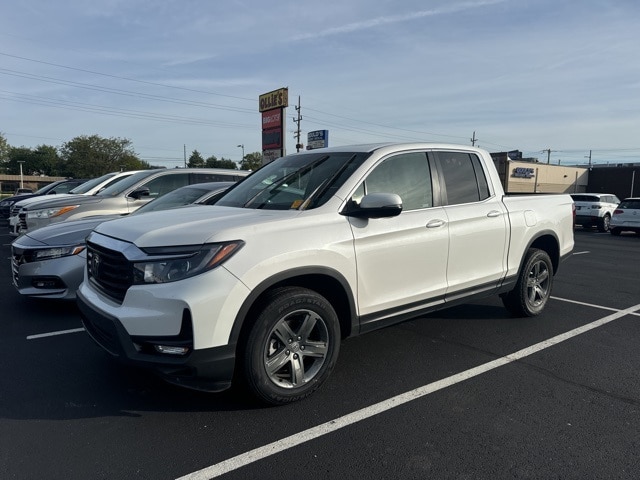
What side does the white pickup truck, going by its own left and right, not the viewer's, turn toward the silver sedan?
right

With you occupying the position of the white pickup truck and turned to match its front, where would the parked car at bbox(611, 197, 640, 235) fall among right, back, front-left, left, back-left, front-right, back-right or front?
back

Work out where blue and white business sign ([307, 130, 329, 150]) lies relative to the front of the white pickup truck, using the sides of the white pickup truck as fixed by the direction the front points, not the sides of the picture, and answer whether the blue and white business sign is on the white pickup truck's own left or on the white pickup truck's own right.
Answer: on the white pickup truck's own right

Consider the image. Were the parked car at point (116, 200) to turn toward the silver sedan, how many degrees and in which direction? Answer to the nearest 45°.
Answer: approximately 45° to its left

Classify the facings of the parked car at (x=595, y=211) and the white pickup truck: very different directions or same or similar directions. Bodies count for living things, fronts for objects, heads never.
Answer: very different directions

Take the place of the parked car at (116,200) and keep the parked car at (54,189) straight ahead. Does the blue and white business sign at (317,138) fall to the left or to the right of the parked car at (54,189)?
right

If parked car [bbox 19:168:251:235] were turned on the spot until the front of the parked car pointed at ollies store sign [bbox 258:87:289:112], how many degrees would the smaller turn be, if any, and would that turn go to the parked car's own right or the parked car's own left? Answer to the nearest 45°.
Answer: approximately 180°

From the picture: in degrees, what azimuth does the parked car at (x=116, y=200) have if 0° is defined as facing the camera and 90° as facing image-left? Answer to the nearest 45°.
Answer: approximately 45°

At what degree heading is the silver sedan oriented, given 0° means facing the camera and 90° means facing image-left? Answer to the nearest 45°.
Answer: approximately 45°
